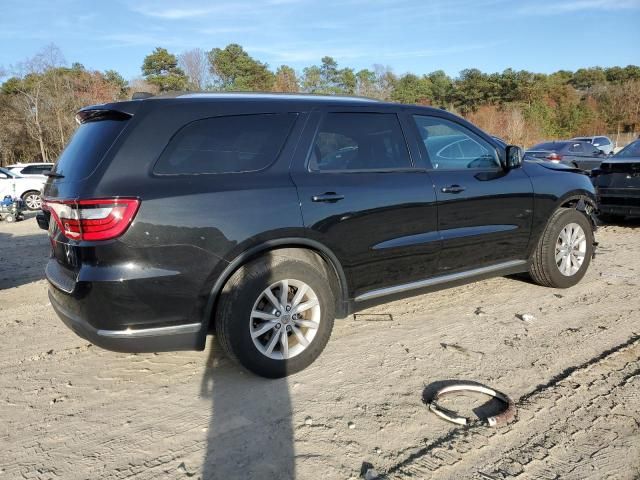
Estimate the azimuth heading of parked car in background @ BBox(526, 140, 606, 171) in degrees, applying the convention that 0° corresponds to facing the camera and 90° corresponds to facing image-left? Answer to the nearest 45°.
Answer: approximately 225°

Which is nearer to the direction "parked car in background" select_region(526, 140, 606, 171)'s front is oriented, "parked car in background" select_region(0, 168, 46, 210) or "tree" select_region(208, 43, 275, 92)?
the tree

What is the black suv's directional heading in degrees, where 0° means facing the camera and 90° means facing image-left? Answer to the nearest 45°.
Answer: approximately 225°

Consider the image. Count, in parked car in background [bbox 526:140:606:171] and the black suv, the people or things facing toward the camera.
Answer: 0

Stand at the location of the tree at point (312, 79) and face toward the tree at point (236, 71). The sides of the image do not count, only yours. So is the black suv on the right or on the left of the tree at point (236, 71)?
left

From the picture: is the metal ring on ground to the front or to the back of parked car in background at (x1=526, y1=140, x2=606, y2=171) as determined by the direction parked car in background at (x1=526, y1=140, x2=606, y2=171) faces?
to the back

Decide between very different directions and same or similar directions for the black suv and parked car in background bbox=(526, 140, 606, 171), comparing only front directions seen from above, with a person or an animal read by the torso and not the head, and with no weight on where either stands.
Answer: same or similar directions
